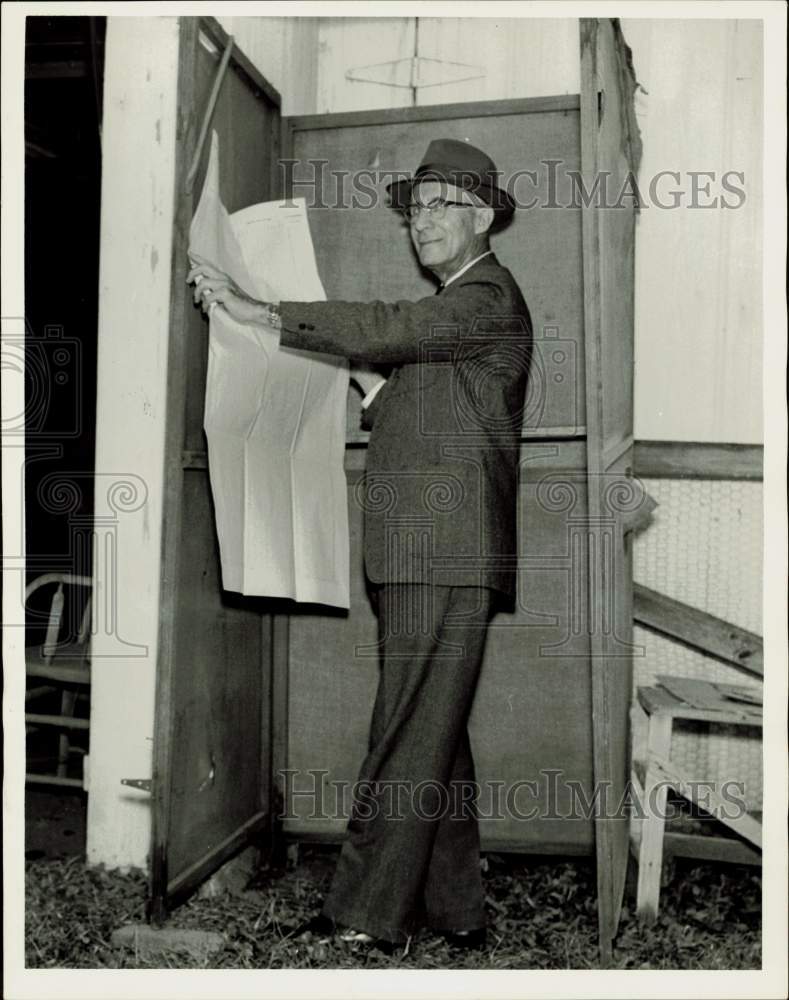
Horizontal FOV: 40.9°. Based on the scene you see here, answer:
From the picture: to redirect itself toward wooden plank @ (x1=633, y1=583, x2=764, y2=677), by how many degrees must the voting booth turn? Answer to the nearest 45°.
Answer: approximately 90° to its left

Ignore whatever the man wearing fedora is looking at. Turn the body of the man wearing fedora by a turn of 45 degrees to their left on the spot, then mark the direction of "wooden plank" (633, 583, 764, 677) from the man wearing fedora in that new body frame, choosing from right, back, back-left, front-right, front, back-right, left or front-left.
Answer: back

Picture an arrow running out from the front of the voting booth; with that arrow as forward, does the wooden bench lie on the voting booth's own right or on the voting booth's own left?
on the voting booth's own left

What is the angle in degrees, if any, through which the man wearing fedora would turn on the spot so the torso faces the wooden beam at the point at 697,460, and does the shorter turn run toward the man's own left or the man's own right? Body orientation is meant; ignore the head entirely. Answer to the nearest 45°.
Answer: approximately 135° to the man's own right

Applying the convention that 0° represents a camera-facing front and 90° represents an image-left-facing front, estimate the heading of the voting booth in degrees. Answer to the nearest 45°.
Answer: approximately 0°

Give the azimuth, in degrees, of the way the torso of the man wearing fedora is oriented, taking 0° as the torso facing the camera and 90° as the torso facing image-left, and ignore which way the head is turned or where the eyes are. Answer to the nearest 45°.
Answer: approximately 90°
